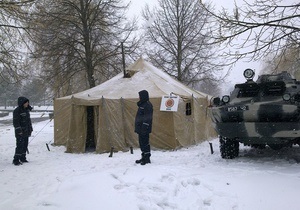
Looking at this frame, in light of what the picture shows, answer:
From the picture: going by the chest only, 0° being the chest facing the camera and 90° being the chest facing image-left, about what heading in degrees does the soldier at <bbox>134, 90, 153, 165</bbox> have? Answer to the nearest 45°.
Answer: approximately 90°

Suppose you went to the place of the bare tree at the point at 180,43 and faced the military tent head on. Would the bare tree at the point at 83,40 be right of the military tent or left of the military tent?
right

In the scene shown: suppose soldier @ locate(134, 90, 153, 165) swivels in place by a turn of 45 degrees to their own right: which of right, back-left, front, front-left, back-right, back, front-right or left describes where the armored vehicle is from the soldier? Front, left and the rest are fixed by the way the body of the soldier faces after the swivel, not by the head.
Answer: back-right

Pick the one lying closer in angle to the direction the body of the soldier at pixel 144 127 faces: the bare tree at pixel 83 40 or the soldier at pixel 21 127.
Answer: the soldier

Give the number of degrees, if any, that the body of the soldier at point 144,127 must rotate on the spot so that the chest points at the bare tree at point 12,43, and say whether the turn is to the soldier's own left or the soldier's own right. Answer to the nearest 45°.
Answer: approximately 45° to the soldier's own right

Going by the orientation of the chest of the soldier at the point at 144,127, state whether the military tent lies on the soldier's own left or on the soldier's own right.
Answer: on the soldier's own right

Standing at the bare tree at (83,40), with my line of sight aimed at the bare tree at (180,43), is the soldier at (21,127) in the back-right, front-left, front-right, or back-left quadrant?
back-right

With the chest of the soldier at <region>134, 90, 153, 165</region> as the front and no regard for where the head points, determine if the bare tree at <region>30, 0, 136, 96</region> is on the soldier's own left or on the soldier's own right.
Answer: on the soldier's own right

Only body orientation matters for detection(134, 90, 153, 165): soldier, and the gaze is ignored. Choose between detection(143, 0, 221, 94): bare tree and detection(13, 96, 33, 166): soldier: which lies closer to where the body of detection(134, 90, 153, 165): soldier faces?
the soldier
